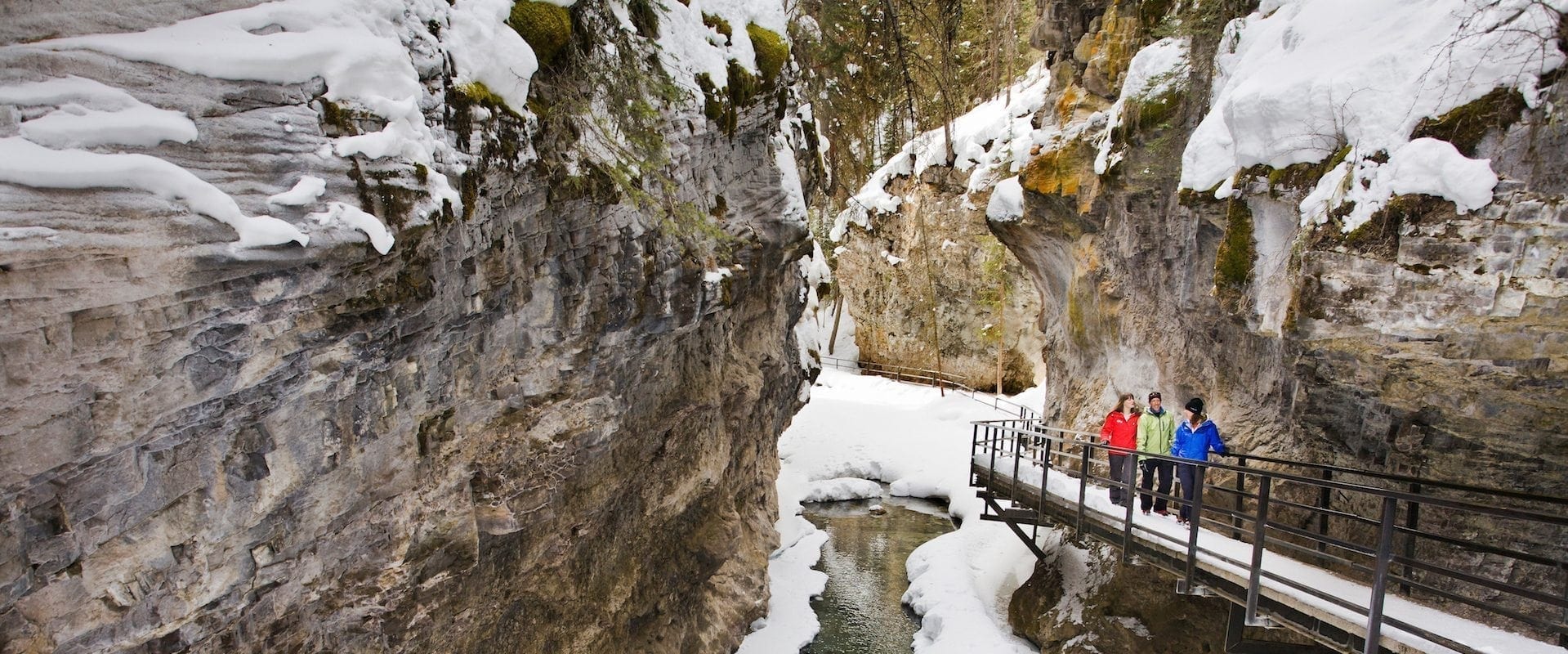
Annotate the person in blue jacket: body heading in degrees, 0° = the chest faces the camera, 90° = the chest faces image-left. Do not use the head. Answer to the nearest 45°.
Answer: approximately 45°

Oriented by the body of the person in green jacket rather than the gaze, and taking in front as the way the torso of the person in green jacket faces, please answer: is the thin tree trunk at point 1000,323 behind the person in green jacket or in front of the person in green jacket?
behind

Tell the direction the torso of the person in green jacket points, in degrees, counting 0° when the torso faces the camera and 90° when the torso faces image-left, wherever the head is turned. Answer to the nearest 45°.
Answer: approximately 0°

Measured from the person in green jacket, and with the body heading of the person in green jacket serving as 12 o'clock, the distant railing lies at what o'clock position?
The distant railing is roughly at 5 o'clock from the person in green jacket.

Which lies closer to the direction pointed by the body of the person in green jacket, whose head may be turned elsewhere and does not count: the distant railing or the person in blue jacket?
the person in blue jacket

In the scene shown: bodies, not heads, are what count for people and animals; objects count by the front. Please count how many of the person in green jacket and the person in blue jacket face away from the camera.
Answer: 0

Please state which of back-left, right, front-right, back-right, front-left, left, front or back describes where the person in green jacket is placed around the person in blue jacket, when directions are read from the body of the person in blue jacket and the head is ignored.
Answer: right
